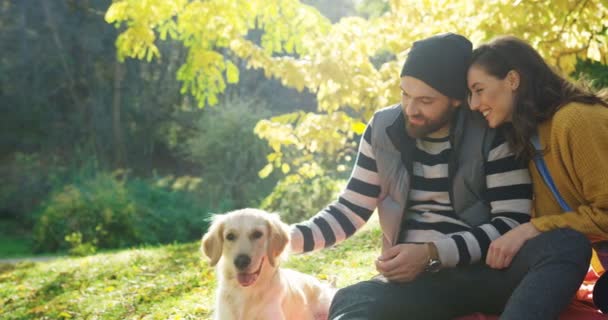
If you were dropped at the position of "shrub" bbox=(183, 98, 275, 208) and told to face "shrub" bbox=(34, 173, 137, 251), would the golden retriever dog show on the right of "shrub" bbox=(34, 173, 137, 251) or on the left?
left

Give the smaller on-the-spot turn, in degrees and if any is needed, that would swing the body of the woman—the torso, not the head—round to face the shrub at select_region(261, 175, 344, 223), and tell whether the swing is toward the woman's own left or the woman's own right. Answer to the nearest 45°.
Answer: approximately 45° to the woman's own right

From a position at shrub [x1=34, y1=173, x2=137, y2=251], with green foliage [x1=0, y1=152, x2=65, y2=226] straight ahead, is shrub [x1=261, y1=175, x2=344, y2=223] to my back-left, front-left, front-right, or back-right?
back-right

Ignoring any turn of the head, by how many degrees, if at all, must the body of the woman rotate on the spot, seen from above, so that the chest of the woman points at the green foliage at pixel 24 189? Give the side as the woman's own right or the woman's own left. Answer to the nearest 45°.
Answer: approximately 45° to the woman's own right

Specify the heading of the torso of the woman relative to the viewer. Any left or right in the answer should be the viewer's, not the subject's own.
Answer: facing to the left of the viewer

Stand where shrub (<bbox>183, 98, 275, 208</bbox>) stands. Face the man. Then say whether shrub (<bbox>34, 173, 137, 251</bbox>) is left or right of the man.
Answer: right

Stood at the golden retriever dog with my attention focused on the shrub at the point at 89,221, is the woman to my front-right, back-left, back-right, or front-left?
back-right

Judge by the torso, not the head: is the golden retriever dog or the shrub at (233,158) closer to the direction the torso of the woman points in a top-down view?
the golden retriever dog

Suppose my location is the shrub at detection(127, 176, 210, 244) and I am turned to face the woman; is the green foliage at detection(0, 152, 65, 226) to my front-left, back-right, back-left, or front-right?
back-right

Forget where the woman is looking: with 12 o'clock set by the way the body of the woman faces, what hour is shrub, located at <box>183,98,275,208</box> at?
The shrub is roughly at 2 o'clock from the woman.
